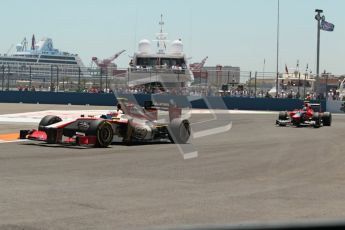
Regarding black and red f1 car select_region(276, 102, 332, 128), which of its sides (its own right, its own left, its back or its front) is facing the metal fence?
right

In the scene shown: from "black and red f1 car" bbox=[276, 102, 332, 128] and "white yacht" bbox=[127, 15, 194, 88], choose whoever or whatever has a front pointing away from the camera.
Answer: the white yacht

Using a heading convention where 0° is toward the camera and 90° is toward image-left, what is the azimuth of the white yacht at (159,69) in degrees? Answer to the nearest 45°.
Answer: approximately 180°

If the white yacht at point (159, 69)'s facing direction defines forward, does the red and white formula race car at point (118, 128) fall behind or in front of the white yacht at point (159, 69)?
behind

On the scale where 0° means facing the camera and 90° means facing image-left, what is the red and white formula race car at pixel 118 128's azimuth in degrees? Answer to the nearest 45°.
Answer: approximately 45°

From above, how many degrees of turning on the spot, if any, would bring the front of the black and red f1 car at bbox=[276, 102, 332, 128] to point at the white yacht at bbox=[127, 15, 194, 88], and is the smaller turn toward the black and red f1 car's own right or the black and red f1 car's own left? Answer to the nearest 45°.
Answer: approximately 90° to the black and red f1 car's own right

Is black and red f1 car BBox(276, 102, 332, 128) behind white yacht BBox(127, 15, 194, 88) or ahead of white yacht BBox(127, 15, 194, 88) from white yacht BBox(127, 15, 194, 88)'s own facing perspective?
behind

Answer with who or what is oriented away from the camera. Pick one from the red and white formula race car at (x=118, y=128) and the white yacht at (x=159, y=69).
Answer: the white yacht

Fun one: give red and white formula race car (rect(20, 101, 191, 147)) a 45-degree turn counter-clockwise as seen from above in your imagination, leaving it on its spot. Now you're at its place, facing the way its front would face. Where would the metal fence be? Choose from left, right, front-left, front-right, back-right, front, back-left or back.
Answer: back
